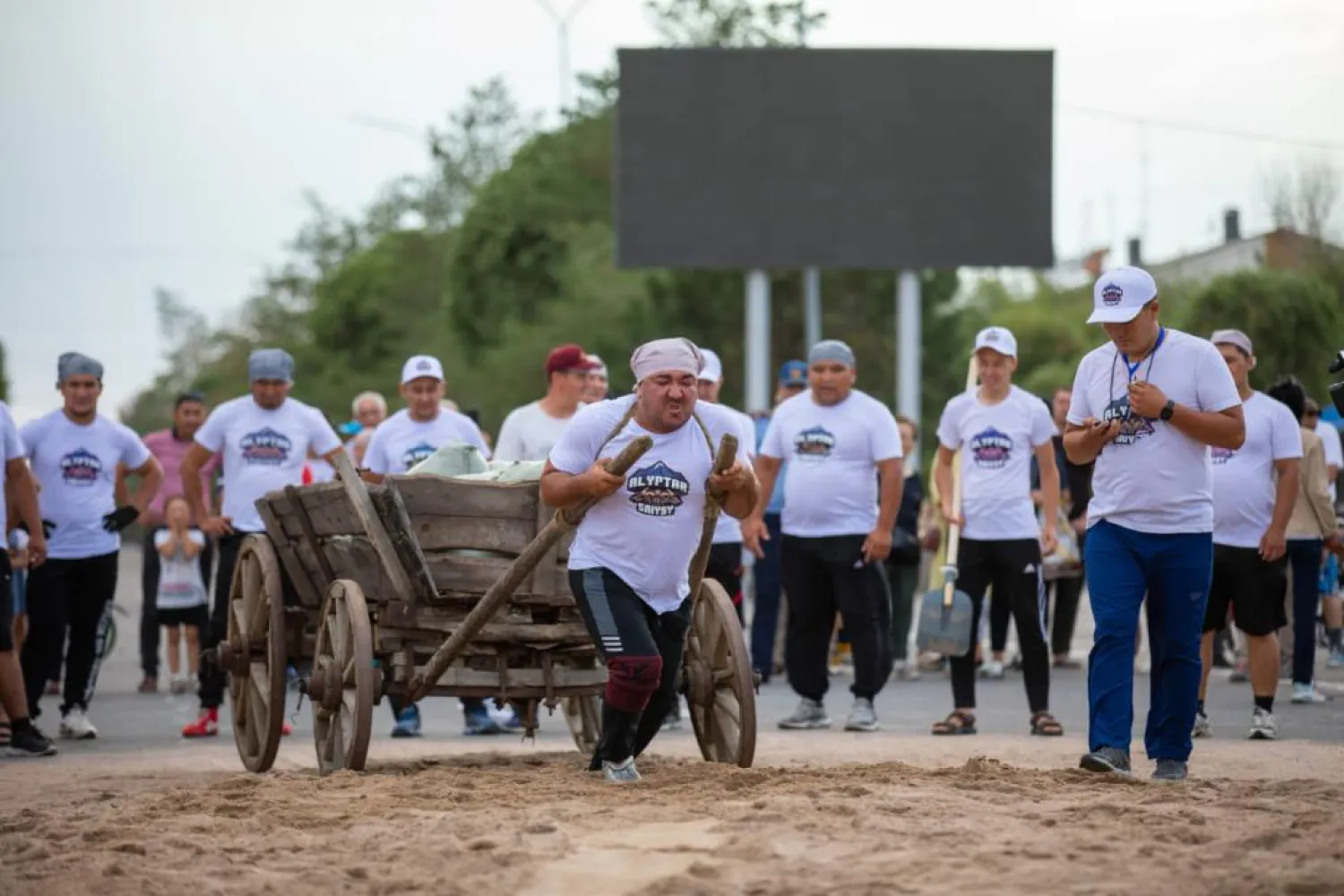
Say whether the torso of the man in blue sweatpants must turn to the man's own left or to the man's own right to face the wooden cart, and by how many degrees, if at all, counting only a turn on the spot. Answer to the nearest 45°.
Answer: approximately 45° to the man's own right

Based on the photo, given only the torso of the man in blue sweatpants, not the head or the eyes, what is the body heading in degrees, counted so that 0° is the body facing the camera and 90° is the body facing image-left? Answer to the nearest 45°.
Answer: approximately 45°

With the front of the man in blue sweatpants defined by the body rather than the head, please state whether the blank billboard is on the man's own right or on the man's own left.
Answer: on the man's own right

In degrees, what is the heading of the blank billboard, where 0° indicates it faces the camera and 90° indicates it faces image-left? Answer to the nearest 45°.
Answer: approximately 0°

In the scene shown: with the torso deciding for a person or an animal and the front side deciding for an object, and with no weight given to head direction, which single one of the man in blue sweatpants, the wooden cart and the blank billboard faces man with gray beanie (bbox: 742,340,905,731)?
the blank billboard

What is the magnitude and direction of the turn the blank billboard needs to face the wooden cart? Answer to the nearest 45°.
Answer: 0° — it already faces it

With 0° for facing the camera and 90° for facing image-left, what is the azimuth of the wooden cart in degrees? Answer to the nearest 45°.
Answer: approximately 315°

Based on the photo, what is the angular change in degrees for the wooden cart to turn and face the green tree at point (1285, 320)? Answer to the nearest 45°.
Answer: approximately 90° to its left

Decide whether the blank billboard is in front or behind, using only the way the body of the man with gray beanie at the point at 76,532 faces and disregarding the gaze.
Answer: behind

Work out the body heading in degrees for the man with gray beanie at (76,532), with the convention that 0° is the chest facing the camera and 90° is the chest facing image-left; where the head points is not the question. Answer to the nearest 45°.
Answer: approximately 0°

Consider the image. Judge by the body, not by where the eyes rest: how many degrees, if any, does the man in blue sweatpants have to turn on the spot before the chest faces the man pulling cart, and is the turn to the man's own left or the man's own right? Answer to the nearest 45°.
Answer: approximately 45° to the man's own right

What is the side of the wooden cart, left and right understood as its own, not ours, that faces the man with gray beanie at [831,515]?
left
